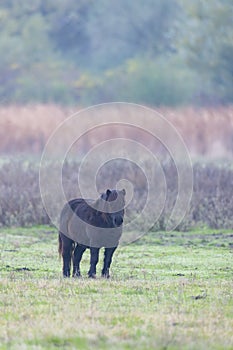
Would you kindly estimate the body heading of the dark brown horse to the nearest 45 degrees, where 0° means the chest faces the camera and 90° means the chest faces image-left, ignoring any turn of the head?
approximately 315°
